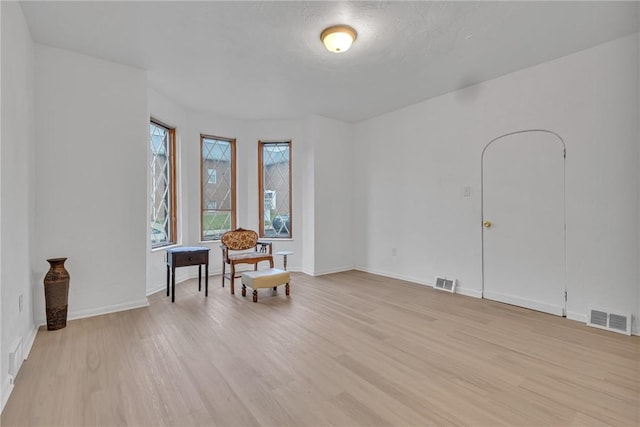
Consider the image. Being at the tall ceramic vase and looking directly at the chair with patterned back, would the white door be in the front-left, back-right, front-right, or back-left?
front-right

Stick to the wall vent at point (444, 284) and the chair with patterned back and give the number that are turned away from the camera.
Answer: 0

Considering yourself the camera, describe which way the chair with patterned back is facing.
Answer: facing the viewer and to the right of the viewer

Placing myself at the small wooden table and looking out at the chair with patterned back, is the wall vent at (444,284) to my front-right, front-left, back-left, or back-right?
front-right

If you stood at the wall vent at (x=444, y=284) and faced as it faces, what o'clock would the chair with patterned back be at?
The chair with patterned back is roughly at 1 o'clock from the wall vent.

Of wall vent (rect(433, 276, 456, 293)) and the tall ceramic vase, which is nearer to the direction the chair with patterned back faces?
the wall vent

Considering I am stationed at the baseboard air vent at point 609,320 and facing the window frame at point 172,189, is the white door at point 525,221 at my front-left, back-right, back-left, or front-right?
front-right

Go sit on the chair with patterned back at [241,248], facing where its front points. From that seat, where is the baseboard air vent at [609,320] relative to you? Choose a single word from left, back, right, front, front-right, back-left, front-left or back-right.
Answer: front

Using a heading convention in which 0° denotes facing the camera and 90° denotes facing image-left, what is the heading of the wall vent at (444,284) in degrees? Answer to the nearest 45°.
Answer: approximately 45°

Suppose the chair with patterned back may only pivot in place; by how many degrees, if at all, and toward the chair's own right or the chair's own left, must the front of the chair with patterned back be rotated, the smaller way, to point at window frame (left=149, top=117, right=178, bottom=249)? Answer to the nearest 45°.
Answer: approximately 135° to the chair's own right
